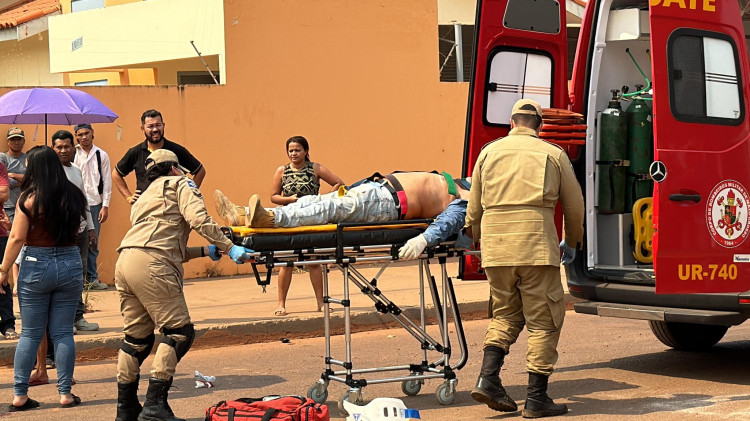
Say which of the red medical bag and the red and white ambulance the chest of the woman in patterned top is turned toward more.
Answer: the red medical bag

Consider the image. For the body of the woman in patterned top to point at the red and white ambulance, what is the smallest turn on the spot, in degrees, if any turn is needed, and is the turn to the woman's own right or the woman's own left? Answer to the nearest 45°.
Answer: approximately 45° to the woman's own left

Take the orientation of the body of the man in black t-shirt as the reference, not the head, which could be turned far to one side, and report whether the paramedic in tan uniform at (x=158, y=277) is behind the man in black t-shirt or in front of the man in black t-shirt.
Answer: in front

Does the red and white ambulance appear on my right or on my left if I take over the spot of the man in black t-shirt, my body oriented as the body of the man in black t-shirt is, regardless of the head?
on my left

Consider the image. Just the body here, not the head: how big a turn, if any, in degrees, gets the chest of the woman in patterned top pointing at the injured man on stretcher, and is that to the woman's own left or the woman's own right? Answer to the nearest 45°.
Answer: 0° — they already face them

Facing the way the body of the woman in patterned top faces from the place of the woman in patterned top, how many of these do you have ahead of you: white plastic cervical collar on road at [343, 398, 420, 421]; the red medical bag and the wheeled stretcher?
3

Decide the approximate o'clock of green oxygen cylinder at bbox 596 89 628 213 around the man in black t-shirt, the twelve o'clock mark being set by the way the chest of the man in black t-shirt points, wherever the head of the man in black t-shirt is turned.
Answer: The green oxygen cylinder is roughly at 10 o'clock from the man in black t-shirt.

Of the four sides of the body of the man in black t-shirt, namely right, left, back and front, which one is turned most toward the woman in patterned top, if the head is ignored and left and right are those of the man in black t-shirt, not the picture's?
left

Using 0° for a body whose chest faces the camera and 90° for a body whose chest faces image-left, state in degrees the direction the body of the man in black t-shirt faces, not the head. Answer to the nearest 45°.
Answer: approximately 0°

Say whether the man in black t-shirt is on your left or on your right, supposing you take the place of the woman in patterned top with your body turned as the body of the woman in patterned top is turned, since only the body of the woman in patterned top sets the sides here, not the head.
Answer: on your right

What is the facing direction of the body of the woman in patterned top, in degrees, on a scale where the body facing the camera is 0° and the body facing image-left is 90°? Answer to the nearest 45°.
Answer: approximately 0°
